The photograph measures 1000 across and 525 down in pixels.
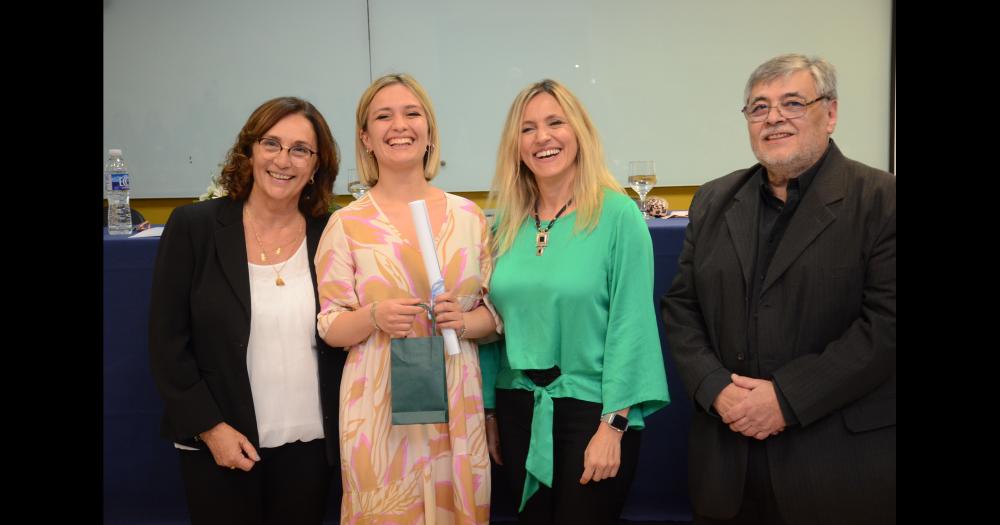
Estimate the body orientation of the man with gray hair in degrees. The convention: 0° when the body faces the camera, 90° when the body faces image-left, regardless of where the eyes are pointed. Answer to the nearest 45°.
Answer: approximately 45°

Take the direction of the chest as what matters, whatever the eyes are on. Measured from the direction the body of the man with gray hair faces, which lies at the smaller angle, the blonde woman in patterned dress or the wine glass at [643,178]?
the blonde woman in patterned dress

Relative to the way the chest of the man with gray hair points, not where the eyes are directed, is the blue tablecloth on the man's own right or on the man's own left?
on the man's own right

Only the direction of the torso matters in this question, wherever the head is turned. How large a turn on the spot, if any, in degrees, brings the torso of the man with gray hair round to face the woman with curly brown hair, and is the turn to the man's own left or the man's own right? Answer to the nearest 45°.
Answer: approximately 45° to the man's own right

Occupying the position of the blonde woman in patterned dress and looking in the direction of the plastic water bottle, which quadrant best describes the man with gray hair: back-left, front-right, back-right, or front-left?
back-right
